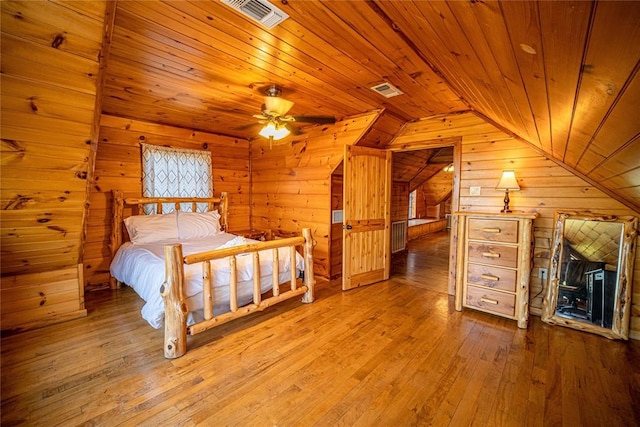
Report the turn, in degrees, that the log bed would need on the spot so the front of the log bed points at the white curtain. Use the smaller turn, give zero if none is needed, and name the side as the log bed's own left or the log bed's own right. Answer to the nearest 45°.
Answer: approximately 135° to the log bed's own left

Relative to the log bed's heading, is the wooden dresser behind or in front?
in front

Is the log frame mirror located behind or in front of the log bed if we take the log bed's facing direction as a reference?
in front

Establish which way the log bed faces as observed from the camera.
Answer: facing the viewer and to the right of the viewer

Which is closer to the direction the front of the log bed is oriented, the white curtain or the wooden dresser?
the wooden dresser
